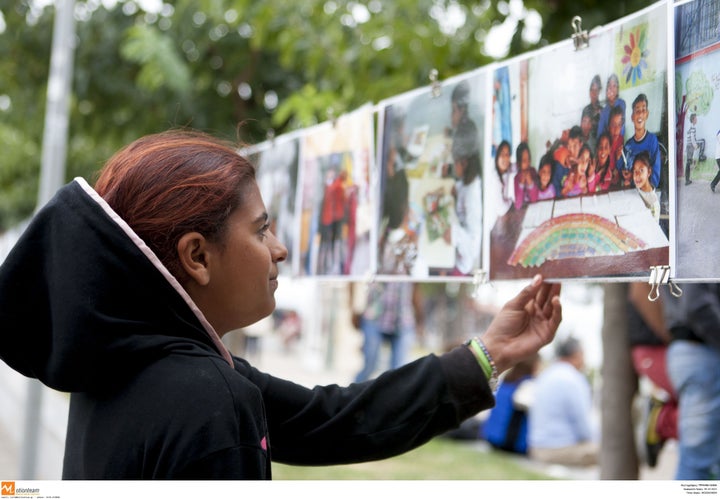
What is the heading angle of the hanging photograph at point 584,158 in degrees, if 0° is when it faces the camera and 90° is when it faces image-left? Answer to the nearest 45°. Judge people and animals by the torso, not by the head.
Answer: approximately 45°

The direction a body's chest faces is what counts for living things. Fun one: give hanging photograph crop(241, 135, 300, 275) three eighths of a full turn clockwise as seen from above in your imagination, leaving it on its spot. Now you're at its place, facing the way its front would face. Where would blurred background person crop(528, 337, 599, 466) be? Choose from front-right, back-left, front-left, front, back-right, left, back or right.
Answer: front-right

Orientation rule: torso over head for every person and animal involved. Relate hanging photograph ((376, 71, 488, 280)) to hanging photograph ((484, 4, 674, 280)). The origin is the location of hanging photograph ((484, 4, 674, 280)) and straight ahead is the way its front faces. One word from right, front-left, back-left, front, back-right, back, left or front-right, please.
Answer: right

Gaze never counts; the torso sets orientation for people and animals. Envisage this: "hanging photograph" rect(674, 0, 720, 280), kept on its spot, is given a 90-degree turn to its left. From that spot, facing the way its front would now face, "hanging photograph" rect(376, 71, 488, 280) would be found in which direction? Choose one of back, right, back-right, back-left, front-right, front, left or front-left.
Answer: back

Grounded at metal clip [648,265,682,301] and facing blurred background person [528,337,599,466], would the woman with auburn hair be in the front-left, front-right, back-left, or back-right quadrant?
back-left

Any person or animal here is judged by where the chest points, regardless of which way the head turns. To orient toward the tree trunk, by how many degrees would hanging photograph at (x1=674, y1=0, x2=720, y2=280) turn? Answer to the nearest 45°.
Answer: approximately 135° to its right

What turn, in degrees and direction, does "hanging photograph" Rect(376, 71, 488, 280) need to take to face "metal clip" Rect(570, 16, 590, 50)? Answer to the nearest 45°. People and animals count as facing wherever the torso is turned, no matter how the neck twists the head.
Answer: approximately 90° to its left

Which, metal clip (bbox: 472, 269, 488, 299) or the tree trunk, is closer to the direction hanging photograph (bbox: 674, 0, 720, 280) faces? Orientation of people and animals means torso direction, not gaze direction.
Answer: the metal clip

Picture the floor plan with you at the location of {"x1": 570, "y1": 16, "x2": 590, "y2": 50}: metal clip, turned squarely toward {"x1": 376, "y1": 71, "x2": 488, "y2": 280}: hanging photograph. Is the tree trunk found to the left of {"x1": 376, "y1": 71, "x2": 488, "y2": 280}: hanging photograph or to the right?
right

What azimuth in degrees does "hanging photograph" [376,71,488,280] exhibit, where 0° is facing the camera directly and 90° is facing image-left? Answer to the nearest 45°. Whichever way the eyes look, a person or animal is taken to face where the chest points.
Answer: approximately 45°

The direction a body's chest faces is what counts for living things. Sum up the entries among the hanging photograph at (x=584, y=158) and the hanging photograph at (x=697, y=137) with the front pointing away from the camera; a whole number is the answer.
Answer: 0

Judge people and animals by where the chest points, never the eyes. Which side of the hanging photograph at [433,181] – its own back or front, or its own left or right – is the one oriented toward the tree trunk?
back

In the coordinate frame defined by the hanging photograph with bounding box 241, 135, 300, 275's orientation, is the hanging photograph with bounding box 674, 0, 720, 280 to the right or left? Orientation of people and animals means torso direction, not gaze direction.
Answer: on its left

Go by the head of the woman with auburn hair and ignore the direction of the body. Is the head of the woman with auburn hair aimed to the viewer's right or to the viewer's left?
to the viewer's right

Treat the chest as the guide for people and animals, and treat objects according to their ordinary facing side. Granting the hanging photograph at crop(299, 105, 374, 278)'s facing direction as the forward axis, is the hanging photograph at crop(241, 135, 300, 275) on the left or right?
on its right
